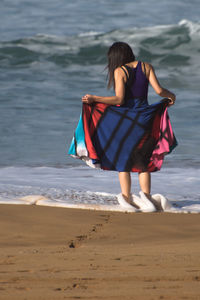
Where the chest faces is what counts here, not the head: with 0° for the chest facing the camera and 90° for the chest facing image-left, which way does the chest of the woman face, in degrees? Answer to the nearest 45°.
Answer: approximately 135°
